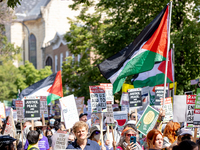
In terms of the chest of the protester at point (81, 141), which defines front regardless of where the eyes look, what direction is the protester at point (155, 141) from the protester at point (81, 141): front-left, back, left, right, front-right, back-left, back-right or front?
left

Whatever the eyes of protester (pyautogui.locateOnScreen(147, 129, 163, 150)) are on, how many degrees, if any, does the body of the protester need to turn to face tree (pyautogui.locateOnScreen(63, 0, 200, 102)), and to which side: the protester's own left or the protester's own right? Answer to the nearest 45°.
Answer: approximately 135° to the protester's own left

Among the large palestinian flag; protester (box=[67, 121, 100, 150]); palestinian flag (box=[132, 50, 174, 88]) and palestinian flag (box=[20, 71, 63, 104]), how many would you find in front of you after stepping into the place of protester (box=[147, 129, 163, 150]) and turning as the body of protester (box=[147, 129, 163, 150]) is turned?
0

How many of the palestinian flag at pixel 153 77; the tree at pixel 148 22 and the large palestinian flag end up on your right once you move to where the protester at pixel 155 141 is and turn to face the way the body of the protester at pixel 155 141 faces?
0

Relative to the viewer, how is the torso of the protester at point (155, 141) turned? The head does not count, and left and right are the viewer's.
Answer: facing the viewer and to the right of the viewer

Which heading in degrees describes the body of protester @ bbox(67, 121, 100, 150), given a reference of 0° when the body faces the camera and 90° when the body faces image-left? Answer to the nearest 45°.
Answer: approximately 0°

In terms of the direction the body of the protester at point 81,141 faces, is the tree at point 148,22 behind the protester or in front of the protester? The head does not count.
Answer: behind

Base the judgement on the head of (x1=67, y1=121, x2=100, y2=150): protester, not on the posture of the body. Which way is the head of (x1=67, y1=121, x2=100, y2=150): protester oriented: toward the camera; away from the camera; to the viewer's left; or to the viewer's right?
toward the camera

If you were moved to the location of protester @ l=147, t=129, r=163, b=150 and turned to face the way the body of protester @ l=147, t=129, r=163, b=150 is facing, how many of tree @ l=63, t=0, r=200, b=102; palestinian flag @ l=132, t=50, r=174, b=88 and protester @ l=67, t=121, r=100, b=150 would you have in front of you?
0

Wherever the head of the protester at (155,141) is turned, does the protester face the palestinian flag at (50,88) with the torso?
no

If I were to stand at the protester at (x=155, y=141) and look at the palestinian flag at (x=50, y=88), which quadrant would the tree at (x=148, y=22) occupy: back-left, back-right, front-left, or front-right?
front-right

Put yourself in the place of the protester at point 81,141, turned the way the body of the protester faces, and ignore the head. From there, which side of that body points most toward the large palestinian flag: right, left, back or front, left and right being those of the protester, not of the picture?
back

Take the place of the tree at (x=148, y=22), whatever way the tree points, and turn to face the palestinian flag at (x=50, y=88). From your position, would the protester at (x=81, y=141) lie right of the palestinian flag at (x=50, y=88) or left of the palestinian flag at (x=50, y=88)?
left

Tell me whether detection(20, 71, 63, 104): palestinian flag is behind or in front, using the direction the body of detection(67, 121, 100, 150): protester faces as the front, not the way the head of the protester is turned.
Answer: behind

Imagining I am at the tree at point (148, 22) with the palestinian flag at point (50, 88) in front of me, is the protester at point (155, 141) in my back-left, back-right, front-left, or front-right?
front-left

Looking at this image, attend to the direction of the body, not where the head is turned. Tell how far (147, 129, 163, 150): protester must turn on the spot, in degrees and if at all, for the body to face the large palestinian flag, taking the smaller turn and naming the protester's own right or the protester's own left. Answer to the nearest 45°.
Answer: approximately 135° to the protester's own left

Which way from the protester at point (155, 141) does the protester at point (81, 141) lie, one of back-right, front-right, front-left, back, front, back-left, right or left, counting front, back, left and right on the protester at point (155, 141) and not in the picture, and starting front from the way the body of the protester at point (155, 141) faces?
back-right
